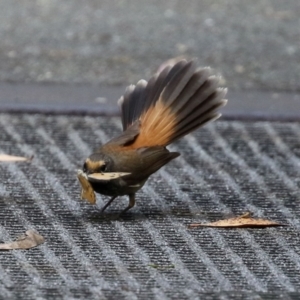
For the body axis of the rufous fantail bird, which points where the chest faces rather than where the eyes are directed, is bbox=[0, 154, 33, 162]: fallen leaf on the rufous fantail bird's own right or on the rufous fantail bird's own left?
on the rufous fantail bird's own right

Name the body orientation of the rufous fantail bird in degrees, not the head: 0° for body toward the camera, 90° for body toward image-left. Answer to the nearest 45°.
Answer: approximately 45°
